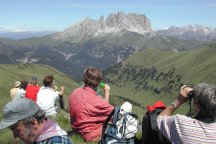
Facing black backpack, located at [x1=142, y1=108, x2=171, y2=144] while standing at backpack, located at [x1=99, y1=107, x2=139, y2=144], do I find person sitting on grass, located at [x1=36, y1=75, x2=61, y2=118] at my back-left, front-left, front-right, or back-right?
back-left

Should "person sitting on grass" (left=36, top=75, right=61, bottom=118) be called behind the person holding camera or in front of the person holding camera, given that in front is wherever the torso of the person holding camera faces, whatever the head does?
in front

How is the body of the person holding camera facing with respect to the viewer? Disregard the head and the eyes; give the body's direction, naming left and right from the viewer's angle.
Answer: facing away from the viewer and to the left of the viewer

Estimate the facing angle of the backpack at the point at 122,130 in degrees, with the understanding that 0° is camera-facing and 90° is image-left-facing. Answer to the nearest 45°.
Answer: approximately 315°

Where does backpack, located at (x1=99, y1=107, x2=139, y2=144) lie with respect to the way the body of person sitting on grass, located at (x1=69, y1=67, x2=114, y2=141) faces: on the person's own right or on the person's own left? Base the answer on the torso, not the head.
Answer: on the person's own right

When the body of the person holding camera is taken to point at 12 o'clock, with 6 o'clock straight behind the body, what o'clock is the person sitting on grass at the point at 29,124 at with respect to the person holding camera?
The person sitting on grass is roughly at 9 o'clock from the person holding camera.

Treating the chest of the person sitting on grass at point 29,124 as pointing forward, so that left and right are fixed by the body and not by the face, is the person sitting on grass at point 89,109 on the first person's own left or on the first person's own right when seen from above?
on the first person's own right
